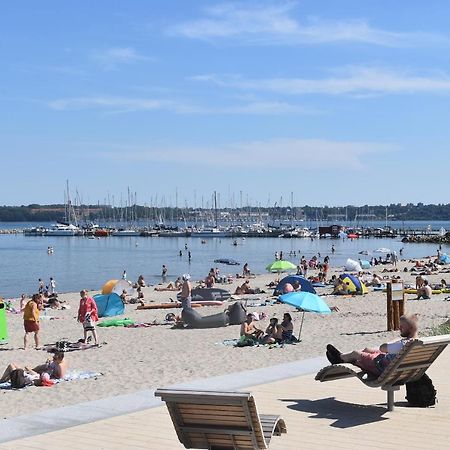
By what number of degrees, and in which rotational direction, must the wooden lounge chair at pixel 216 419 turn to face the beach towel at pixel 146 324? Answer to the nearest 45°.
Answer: approximately 45° to its left

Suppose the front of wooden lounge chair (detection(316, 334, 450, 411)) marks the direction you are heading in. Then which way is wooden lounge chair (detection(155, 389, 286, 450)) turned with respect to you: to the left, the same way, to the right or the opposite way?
to the right

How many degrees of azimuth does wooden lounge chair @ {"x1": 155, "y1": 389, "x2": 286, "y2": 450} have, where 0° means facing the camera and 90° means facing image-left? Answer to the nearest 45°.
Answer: approximately 225°

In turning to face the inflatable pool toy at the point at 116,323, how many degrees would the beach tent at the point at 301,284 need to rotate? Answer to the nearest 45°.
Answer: approximately 45° to its right

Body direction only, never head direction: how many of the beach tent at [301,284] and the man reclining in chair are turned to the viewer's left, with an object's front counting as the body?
1

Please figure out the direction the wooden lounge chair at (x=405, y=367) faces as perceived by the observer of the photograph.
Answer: facing away from the viewer and to the left of the viewer

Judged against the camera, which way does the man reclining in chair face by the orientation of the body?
to the viewer's left

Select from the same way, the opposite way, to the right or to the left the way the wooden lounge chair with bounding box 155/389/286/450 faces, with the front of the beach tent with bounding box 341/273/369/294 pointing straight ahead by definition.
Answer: the opposite way
